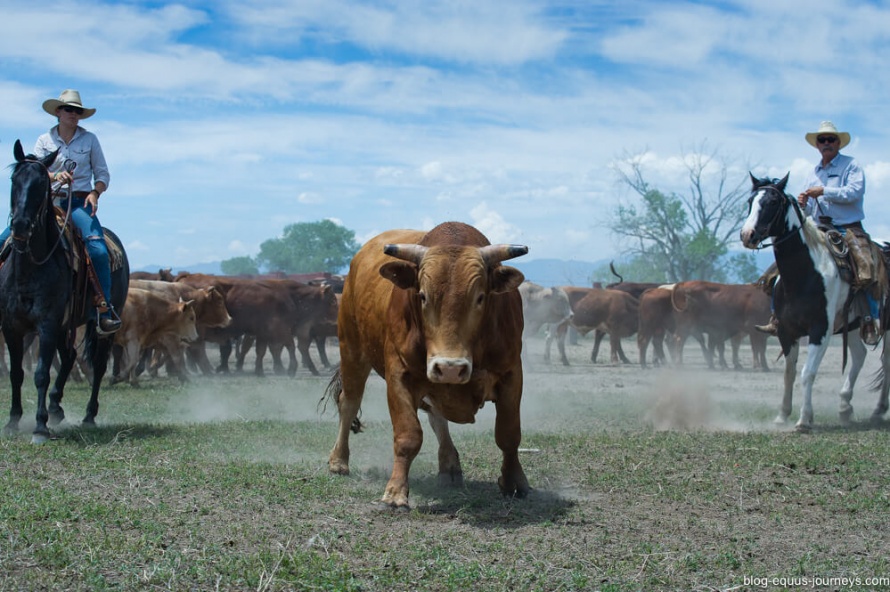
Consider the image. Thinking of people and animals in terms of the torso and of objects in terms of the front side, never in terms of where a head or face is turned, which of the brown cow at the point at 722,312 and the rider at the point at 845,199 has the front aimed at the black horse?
the rider

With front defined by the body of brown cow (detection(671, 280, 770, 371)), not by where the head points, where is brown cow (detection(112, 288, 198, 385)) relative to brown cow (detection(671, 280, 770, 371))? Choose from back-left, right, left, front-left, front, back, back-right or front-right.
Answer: back-right

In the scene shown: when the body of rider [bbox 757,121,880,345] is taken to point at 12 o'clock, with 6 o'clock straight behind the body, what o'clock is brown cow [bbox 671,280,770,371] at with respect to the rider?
The brown cow is roughly at 4 o'clock from the rider.

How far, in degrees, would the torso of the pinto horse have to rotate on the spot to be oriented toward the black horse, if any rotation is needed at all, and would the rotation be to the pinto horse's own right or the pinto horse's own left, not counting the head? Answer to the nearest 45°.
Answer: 0° — it already faces it

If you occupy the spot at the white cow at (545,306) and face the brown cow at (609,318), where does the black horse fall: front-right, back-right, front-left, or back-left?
back-right

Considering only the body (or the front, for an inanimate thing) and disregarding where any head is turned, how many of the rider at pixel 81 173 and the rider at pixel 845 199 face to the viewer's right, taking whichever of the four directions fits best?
0

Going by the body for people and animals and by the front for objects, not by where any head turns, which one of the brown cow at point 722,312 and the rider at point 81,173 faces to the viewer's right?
the brown cow
